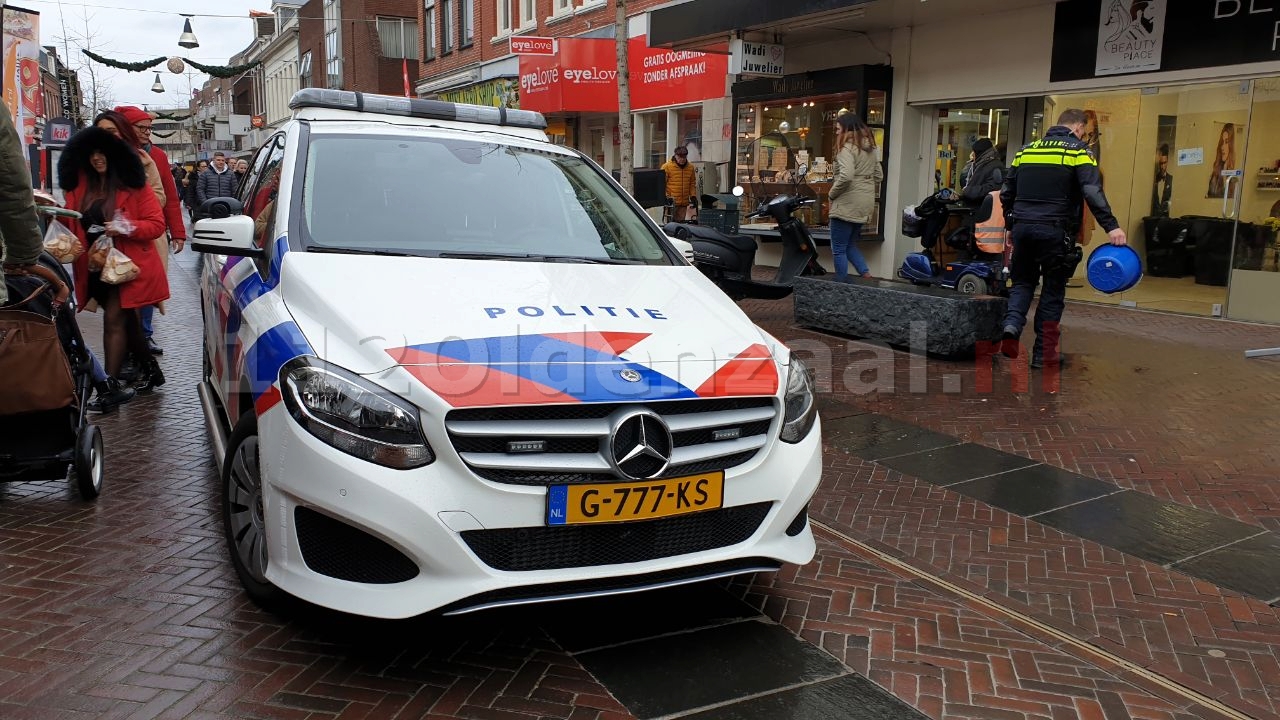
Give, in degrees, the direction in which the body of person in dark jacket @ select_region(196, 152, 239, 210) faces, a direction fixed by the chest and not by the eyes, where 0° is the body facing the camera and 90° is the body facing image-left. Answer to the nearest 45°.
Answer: approximately 0°

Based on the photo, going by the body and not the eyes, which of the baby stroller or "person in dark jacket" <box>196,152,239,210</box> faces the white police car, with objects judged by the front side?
the person in dark jacket

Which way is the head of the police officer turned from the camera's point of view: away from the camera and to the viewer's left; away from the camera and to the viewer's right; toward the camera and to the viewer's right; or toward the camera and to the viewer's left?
away from the camera and to the viewer's right

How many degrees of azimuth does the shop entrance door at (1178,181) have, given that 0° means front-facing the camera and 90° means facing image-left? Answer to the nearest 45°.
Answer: approximately 45°

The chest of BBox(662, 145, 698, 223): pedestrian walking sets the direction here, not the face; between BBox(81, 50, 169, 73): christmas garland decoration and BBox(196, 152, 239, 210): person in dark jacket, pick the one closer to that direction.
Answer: the person in dark jacket
